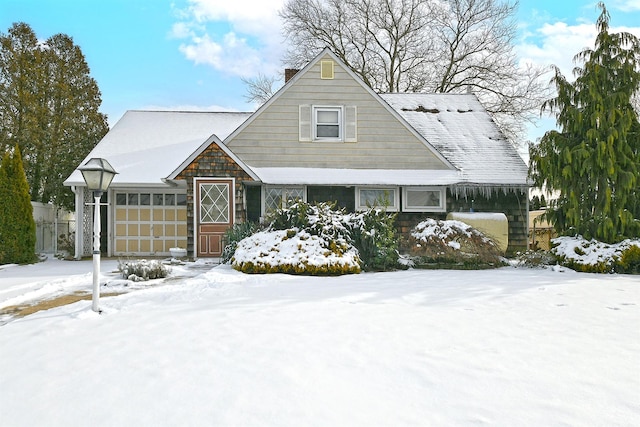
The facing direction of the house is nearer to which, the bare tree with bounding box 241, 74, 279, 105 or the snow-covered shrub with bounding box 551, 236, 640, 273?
the snow-covered shrub

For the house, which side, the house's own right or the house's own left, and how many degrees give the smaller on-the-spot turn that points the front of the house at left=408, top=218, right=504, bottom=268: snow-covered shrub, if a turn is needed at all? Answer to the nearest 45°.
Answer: approximately 45° to the house's own left

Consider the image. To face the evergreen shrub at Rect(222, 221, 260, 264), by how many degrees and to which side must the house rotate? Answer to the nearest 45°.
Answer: approximately 45° to its right

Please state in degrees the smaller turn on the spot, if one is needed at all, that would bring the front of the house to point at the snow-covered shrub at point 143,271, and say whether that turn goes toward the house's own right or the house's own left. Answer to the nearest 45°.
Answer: approximately 45° to the house's own right

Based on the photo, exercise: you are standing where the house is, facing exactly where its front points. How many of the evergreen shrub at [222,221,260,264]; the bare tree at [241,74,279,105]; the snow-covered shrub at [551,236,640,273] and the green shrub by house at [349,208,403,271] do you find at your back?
1

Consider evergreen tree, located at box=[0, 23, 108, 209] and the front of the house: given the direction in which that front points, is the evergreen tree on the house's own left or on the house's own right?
on the house's own right

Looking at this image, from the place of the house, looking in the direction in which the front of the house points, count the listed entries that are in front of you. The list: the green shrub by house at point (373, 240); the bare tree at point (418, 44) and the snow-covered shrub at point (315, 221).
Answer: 2

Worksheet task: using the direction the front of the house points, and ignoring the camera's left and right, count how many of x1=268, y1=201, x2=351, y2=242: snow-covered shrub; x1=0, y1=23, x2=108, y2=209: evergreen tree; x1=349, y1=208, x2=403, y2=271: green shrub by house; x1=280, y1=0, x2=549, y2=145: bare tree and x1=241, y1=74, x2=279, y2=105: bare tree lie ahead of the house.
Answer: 2

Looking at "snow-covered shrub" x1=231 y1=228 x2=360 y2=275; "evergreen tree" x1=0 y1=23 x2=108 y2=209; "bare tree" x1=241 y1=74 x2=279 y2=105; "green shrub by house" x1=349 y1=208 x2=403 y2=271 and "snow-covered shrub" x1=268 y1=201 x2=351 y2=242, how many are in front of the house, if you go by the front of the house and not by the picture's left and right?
3

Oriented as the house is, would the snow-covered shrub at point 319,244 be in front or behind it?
in front

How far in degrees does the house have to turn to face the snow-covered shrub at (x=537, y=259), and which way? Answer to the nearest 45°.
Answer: approximately 45° to its left

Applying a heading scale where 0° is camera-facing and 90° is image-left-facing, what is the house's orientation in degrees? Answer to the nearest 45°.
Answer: approximately 0°

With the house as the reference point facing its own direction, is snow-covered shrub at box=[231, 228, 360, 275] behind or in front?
in front

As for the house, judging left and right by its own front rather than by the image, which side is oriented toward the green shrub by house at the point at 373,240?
front

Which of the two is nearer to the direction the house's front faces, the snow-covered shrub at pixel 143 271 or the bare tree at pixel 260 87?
the snow-covered shrub
